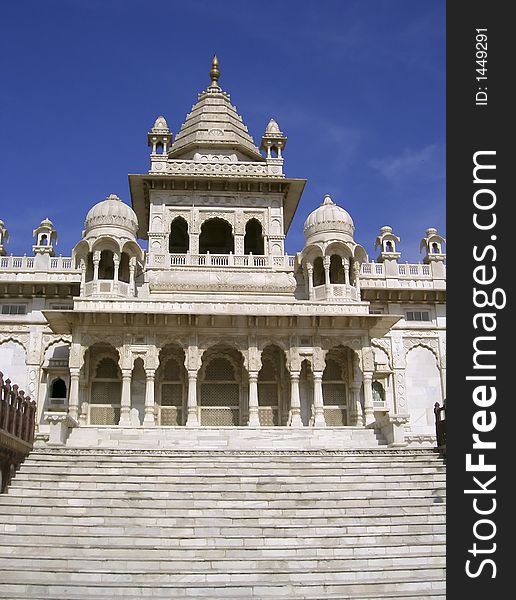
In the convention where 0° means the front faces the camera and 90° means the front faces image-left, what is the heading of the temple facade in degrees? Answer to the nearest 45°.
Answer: approximately 0°
